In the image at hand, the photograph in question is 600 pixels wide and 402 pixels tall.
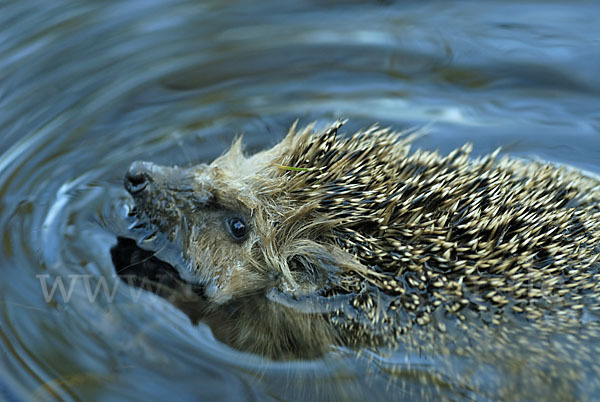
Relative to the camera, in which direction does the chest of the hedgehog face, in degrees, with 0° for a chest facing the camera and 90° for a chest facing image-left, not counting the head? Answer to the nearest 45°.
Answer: approximately 90°
